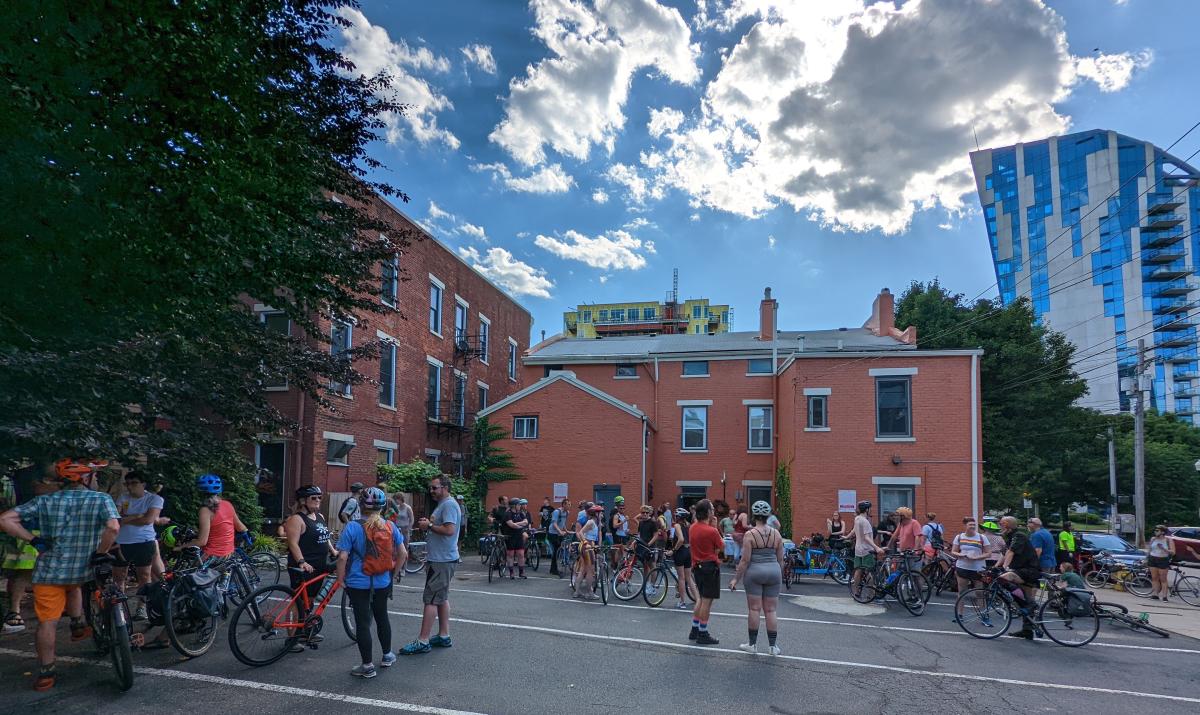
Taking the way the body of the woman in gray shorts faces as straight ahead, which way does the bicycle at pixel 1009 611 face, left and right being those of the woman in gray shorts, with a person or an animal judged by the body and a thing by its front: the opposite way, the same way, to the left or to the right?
to the left

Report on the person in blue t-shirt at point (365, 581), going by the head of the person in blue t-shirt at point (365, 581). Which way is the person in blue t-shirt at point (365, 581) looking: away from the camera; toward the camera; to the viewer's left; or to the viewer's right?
away from the camera

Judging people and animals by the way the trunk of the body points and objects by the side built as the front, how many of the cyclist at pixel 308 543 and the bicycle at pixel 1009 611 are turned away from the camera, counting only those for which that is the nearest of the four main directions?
0

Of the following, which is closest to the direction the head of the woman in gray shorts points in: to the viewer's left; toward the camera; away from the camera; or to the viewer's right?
away from the camera

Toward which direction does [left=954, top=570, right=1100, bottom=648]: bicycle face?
to the viewer's left

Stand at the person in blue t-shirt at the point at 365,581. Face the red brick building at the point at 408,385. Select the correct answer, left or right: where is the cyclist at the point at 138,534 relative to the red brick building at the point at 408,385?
left

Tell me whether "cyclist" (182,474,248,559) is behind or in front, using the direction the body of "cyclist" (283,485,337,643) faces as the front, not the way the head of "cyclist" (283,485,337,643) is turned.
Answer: behind

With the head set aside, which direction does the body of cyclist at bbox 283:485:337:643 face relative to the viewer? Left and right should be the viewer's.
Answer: facing the viewer and to the right of the viewer

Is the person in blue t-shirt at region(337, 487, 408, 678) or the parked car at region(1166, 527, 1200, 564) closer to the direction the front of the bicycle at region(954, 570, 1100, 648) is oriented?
the person in blue t-shirt

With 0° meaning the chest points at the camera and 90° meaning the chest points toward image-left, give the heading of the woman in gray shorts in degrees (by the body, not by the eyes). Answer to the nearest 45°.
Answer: approximately 180°
